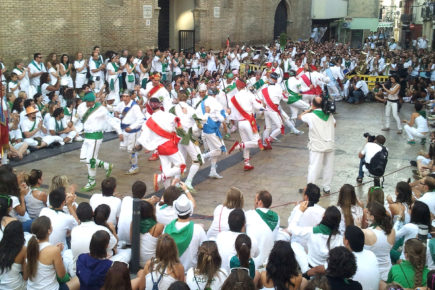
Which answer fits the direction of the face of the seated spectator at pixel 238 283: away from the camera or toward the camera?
away from the camera

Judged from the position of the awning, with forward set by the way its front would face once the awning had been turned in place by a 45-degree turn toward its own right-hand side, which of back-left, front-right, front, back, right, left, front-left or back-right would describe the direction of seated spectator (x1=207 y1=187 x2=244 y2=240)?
front-left

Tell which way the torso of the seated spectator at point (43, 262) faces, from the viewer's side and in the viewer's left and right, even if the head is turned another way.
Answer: facing away from the viewer and to the right of the viewer

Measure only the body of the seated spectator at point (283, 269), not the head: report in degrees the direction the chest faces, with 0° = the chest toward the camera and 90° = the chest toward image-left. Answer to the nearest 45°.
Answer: approximately 180°

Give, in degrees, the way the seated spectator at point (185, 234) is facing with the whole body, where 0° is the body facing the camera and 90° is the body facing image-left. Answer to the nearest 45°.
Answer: approximately 180°

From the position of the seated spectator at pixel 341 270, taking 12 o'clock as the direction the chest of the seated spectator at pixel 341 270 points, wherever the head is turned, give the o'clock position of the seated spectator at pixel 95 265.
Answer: the seated spectator at pixel 95 265 is roughly at 9 o'clock from the seated spectator at pixel 341 270.

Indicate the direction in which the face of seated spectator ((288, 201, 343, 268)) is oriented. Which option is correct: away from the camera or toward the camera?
away from the camera

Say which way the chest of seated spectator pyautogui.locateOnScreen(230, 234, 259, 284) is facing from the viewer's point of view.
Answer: away from the camera

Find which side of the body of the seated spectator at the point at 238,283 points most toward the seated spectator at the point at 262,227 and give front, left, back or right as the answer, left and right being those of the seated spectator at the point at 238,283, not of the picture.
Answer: front

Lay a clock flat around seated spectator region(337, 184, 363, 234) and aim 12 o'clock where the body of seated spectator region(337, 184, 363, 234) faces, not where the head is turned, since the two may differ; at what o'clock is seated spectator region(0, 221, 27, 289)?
seated spectator region(0, 221, 27, 289) is roughly at 8 o'clock from seated spectator region(337, 184, 363, 234).

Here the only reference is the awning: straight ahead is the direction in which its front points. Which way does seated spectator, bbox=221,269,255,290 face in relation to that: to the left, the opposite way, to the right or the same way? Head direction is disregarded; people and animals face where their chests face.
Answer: the opposite way

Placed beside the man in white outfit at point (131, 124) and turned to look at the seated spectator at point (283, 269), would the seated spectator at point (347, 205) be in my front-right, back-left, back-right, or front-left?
front-left

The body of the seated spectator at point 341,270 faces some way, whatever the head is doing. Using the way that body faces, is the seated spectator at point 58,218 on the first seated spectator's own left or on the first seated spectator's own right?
on the first seated spectator's own left

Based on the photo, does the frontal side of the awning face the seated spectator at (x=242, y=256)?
yes

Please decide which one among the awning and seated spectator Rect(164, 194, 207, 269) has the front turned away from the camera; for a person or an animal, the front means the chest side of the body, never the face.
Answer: the seated spectator

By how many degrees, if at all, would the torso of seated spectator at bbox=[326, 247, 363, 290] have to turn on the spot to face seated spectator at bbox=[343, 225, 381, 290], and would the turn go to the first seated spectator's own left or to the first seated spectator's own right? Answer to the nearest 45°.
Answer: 0° — they already face them

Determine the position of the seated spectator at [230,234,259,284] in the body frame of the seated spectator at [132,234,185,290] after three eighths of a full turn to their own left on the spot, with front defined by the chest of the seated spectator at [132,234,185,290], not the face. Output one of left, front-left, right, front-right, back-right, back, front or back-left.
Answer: back-left
